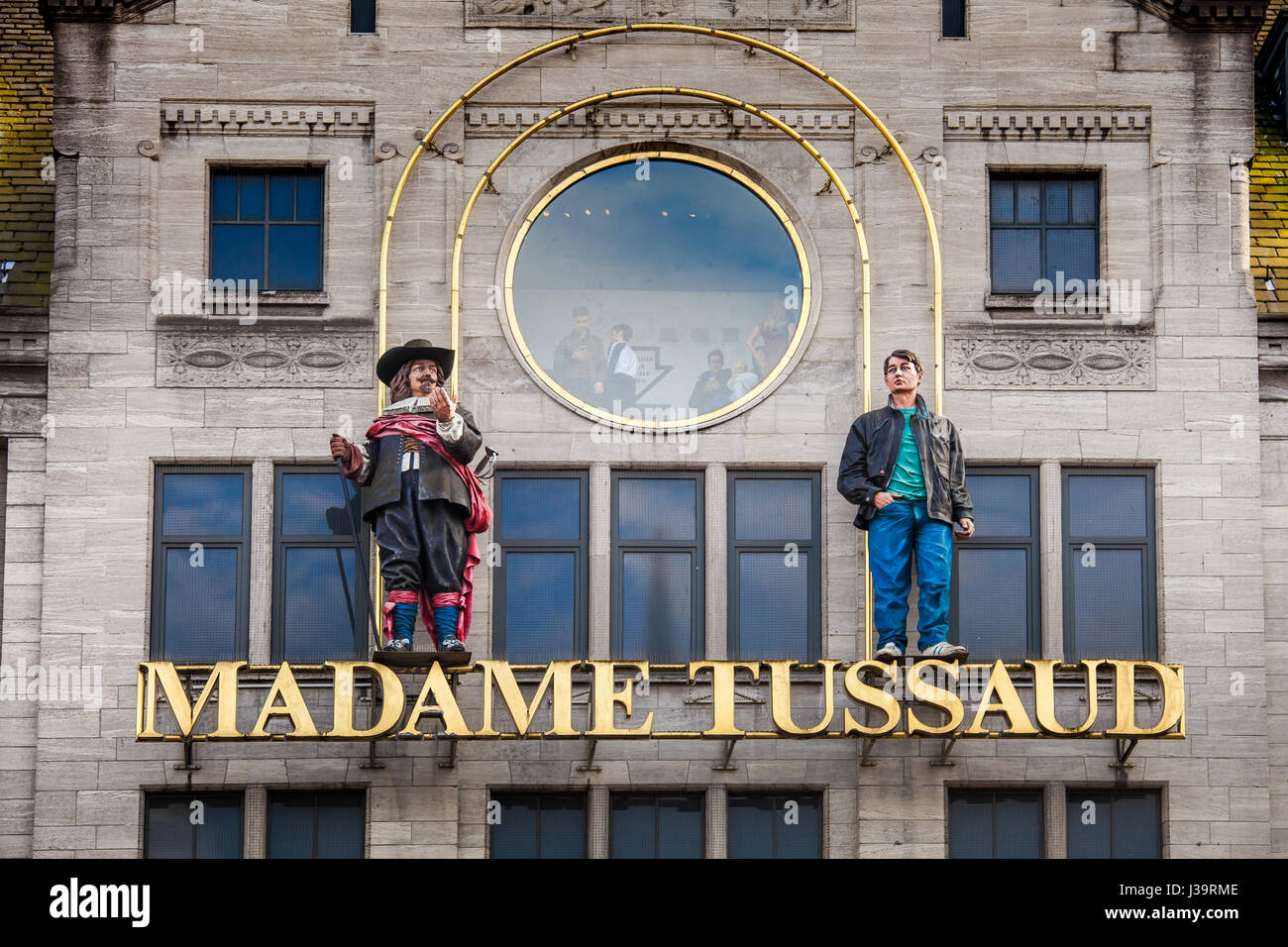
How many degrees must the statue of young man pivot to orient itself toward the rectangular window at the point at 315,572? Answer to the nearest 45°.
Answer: approximately 90° to its right

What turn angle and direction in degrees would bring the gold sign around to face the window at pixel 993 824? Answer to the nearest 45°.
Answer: approximately 90° to its left

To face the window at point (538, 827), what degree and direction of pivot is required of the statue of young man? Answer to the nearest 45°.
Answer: approximately 90° to its right

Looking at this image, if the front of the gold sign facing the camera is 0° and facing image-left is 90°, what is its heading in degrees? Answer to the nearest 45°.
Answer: approximately 0°
